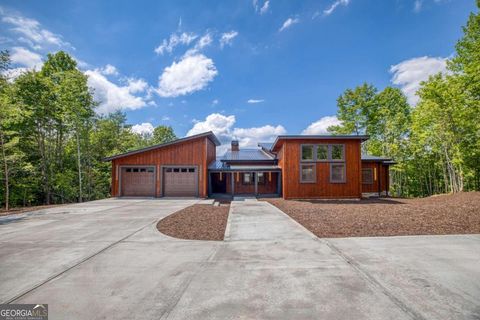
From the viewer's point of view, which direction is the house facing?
toward the camera

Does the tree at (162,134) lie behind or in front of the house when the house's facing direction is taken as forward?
behind

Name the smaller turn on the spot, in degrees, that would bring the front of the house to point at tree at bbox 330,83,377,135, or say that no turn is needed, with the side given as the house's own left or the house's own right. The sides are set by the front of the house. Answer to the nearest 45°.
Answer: approximately 135° to the house's own left
